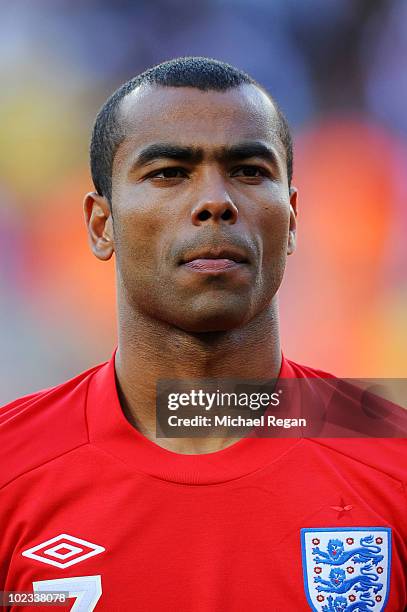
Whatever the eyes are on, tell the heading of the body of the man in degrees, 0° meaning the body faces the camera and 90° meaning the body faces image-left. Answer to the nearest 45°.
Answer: approximately 0°
